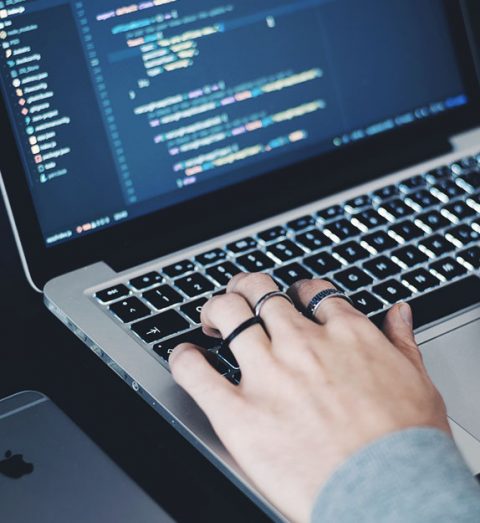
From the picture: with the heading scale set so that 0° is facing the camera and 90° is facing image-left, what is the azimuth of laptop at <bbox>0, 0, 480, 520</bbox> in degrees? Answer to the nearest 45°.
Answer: approximately 315°
